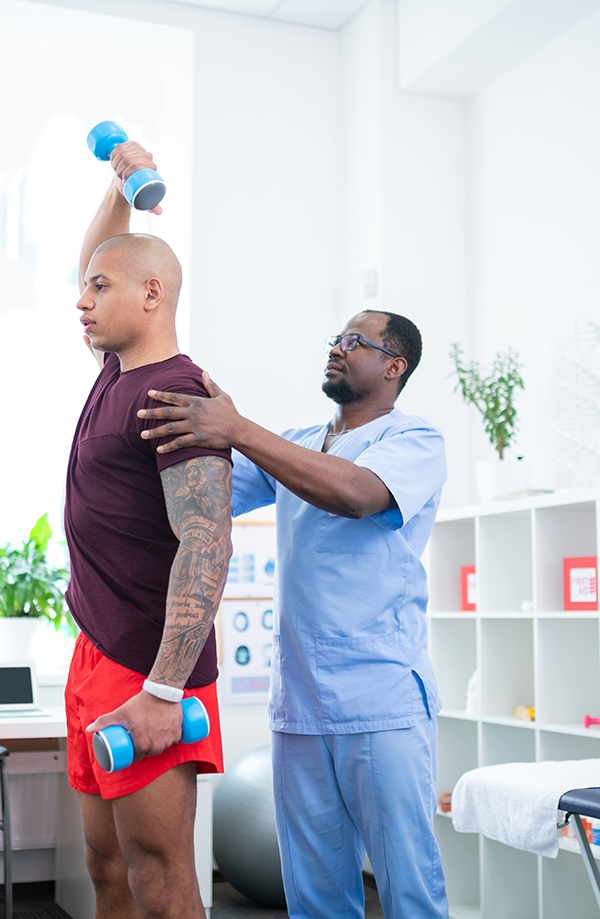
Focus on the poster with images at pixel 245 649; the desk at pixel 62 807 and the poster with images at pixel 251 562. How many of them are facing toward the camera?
3

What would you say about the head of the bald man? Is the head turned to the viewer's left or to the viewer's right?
to the viewer's left

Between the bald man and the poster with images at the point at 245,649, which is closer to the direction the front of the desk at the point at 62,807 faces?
the bald man

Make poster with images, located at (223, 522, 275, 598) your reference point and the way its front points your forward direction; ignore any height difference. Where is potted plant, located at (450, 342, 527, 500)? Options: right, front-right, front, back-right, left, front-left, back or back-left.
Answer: front-left

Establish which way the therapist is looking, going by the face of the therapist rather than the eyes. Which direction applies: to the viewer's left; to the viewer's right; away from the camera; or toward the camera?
to the viewer's left

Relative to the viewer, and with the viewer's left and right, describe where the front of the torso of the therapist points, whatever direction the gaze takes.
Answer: facing the viewer and to the left of the viewer

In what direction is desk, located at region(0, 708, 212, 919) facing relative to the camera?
toward the camera

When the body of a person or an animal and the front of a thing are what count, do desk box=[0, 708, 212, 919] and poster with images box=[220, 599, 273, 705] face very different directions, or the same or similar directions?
same or similar directions

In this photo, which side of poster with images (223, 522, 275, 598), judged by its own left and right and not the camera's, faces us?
front
